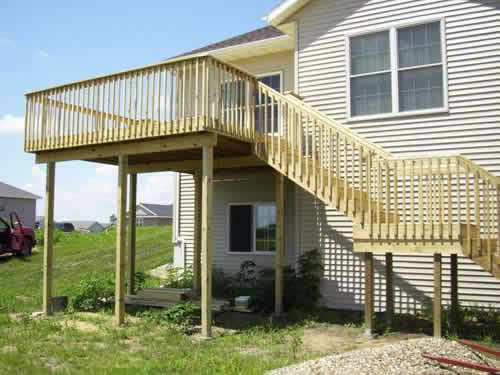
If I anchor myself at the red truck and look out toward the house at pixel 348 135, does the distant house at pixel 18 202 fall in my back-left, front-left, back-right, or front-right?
back-left

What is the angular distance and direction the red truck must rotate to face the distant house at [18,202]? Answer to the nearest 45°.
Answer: approximately 90° to its left

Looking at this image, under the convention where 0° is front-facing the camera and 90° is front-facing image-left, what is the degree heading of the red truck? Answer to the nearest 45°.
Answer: approximately 270°

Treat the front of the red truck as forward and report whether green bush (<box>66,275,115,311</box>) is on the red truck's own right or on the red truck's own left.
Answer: on the red truck's own right

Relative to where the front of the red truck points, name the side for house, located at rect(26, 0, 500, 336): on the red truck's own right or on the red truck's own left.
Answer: on the red truck's own right

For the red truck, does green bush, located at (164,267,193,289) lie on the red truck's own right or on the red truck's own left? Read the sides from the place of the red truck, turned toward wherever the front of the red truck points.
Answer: on the red truck's own right

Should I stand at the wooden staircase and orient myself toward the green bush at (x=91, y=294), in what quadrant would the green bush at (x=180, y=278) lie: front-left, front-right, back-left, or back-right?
front-right
